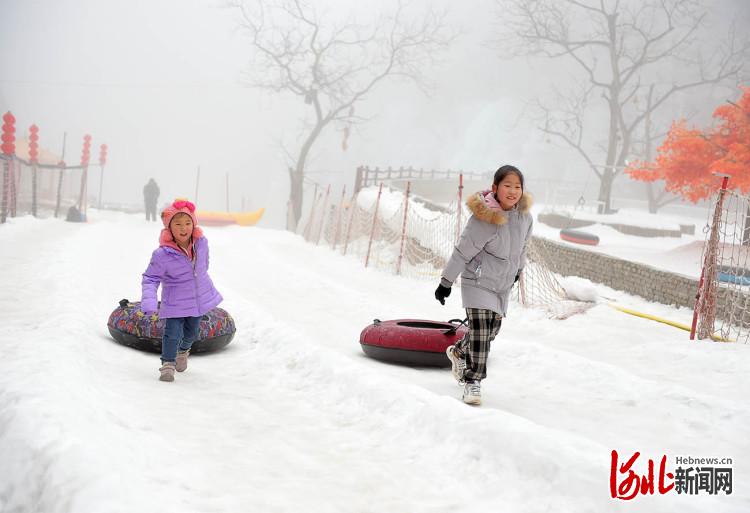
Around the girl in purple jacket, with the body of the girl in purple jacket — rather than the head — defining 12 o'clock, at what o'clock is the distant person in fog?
The distant person in fog is roughly at 6 o'clock from the girl in purple jacket.

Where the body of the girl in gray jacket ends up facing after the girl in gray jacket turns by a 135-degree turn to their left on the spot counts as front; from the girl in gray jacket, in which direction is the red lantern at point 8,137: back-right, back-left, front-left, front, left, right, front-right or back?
front-left

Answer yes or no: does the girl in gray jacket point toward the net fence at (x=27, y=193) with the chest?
no

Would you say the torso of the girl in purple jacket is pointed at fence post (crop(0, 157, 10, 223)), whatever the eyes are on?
no

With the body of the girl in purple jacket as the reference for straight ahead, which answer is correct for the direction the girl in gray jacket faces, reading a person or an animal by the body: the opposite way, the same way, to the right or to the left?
the same way

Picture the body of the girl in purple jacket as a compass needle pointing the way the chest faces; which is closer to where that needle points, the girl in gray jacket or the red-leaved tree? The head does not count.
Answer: the girl in gray jacket

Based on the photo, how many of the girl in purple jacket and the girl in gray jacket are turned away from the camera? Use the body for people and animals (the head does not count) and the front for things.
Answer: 0

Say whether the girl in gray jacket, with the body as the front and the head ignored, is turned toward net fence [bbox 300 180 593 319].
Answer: no

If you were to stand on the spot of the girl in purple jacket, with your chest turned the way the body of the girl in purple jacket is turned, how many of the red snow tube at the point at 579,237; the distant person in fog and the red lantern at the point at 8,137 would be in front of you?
0

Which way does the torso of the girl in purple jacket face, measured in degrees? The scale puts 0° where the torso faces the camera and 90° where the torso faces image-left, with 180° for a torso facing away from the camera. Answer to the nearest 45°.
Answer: approximately 0°

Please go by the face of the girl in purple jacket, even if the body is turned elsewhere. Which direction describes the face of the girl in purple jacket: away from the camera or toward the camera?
toward the camera

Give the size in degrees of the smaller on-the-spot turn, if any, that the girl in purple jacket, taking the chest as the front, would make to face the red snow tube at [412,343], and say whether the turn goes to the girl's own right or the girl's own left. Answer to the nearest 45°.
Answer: approximately 90° to the girl's own left
